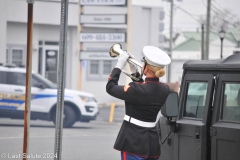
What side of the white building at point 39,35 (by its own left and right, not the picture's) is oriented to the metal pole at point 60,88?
front

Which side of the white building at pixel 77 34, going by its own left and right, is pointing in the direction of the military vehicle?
front

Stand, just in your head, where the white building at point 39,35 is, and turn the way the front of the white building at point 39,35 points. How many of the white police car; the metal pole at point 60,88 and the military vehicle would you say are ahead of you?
3

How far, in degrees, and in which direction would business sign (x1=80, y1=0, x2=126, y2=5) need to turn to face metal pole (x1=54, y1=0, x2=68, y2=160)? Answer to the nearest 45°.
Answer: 0° — it already faces it

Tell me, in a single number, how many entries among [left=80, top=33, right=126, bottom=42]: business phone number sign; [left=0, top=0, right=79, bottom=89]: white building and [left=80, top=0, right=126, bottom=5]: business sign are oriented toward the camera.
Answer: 3

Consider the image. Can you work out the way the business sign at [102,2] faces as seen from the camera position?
facing the viewer

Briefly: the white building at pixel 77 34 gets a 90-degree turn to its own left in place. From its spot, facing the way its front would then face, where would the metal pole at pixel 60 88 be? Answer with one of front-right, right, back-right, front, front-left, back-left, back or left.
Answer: right

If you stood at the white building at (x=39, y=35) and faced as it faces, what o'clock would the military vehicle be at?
The military vehicle is roughly at 12 o'clock from the white building.

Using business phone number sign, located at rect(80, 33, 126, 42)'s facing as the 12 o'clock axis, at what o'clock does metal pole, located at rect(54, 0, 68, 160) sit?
The metal pole is roughly at 12 o'clock from the business phone number sign.

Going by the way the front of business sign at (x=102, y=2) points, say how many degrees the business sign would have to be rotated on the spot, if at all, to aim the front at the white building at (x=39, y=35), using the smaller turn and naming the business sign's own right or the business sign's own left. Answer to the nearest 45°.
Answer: approximately 135° to the business sign's own right

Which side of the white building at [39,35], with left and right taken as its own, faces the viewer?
front
